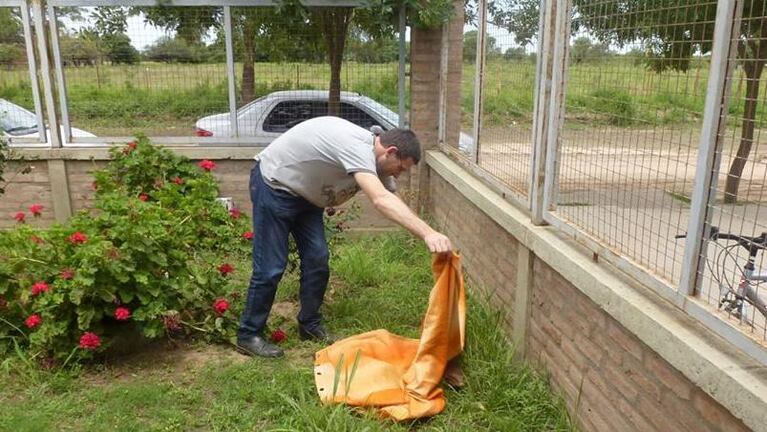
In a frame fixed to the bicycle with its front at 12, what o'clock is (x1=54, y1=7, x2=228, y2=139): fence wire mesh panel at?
The fence wire mesh panel is roughly at 2 o'clock from the bicycle.

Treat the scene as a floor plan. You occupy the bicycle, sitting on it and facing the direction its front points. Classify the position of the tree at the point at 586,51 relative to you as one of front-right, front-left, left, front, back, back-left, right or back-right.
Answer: right

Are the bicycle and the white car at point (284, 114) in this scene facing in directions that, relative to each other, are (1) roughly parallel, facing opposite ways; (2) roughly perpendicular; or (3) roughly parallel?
roughly parallel, facing opposite ways

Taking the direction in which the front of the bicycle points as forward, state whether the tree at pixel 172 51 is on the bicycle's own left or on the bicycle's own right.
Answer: on the bicycle's own right

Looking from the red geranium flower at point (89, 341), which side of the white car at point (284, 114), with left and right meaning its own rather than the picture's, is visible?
right

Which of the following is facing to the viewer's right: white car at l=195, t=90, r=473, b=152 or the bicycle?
the white car

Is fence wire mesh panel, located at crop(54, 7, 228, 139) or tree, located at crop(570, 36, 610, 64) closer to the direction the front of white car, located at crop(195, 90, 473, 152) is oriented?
the tree

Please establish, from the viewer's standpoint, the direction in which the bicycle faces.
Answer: facing the viewer and to the left of the viewer

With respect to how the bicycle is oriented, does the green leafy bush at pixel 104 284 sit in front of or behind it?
in front

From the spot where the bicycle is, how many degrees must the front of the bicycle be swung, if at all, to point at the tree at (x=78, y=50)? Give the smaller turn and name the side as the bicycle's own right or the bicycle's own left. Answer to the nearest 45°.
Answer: approximately 45° to the bicycle's own right

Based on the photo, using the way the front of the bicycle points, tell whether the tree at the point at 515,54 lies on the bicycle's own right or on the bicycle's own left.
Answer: on the bicycle's own right

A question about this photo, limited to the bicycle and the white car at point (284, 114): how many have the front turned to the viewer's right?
1

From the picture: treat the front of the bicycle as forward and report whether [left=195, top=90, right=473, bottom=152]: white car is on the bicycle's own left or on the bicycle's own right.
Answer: on the bicycle's own right

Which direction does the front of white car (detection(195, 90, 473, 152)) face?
to the viewer's right
